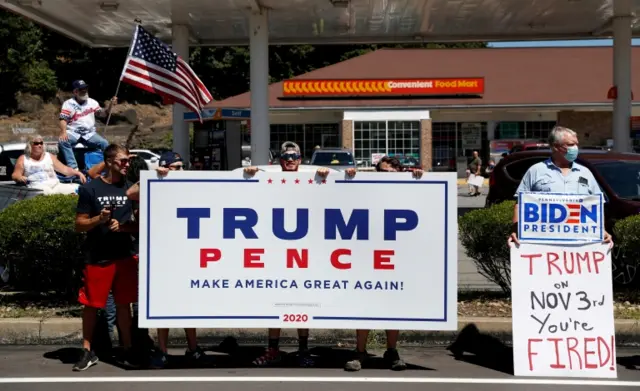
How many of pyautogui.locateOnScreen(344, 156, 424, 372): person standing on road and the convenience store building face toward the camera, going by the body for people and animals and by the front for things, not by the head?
2

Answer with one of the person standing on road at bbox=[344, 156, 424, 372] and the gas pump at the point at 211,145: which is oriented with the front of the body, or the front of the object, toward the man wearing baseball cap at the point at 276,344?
the gas pump

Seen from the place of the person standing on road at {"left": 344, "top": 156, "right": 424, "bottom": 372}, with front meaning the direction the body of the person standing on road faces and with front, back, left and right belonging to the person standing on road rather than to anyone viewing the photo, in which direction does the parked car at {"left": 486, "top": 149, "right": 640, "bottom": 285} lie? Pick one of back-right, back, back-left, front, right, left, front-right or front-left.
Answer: back-left

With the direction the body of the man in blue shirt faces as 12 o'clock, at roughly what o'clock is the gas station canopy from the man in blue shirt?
The gas station canopy is roughly at 5 o'clock from the man in blue shirt.

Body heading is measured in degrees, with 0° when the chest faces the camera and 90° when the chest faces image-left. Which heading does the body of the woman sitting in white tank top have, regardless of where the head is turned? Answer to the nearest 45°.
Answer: approximately 315°

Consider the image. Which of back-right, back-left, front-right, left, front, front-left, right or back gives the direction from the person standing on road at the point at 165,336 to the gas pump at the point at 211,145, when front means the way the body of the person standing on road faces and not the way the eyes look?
back

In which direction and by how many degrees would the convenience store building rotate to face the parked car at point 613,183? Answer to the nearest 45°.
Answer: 0° — it already faces it

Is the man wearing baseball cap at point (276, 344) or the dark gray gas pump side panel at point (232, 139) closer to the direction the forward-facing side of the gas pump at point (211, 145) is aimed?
the man wearing baseball cap

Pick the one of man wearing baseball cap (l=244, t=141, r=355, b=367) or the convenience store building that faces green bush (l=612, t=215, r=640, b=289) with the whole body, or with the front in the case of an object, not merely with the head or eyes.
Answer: the convenience store building

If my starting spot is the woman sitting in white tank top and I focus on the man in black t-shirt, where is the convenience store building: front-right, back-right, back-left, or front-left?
back-left
